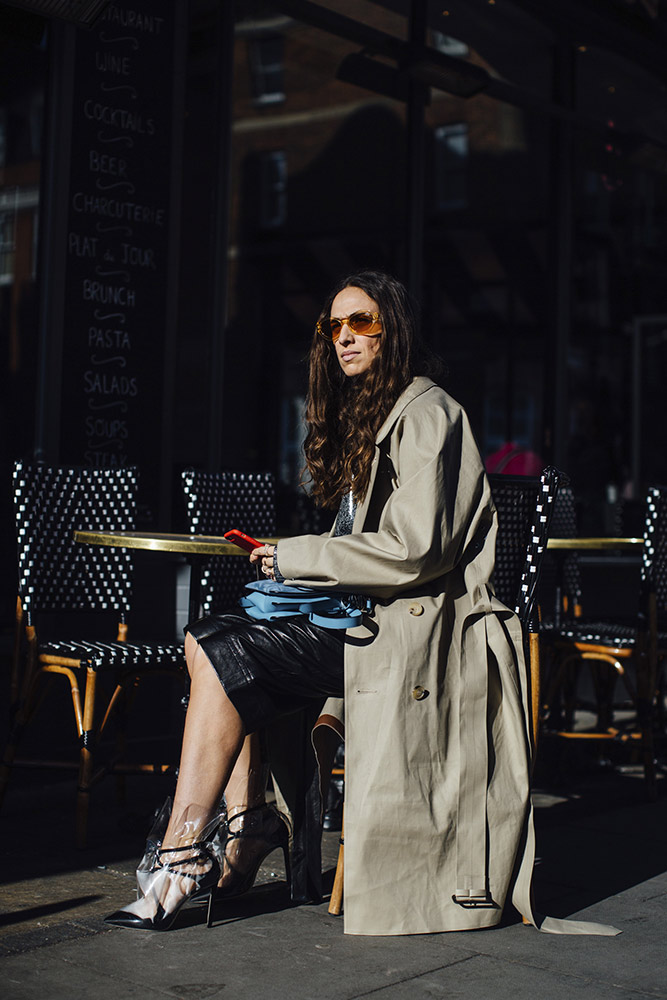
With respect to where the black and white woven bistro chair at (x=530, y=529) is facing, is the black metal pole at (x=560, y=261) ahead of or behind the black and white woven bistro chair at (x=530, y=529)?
behind

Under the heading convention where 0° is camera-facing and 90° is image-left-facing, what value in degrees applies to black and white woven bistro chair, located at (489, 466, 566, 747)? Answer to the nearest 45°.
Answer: approximately 45°

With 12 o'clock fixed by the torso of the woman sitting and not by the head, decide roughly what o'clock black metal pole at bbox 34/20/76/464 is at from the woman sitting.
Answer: The black metal pole is roughly at 2 o'clock from the woman sitting.

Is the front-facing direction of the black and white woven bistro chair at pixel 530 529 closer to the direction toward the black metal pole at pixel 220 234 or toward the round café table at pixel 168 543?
the round café table

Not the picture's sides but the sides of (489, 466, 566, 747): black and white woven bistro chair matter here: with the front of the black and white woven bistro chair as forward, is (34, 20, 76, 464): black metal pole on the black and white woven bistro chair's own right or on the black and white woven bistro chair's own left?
on the black and white woven bistro chair's own right

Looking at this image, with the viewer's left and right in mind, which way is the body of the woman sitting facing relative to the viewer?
facing to the left of the viewer

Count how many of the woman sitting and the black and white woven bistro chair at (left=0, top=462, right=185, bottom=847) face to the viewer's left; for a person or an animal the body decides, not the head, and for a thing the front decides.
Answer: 1

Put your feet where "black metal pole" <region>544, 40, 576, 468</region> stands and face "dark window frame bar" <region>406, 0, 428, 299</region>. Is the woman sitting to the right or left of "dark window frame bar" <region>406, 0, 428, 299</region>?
left

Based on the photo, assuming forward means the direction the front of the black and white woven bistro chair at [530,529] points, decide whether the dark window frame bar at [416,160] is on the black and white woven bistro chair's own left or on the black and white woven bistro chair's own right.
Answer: on the black and white woven bistro chair's own right
